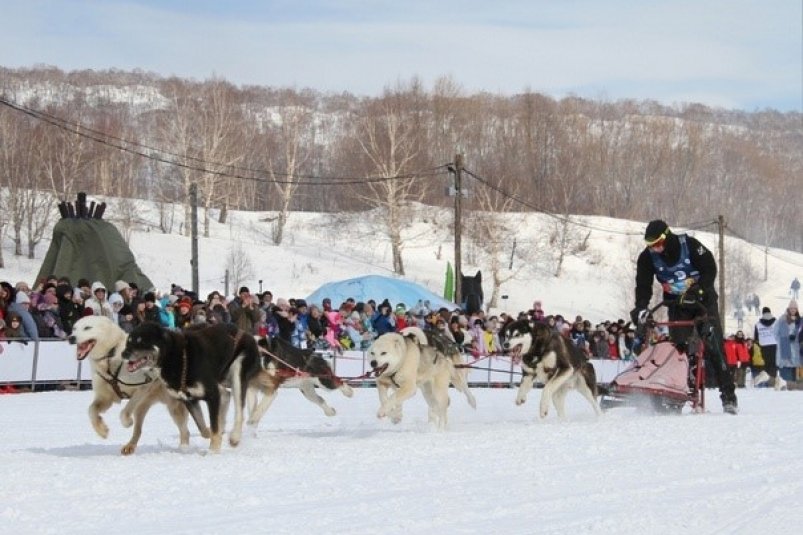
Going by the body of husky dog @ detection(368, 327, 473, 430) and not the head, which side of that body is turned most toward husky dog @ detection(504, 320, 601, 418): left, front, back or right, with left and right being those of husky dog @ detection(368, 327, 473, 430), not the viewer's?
back

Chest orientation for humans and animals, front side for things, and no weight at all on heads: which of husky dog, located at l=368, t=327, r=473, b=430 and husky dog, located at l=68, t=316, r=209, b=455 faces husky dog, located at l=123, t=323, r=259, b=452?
husky dog, located at l=368, t=327, r=473, b=430

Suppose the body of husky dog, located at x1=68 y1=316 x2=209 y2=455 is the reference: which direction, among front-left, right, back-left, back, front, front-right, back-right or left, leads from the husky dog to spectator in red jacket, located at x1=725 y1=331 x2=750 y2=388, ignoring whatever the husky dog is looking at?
back

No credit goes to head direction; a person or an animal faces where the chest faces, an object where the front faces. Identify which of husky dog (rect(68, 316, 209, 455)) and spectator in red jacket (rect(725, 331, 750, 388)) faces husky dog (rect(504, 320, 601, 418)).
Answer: the spectator in red jacket

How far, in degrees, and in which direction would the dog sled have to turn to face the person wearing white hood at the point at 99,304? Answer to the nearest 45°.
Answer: approximately 45° to its right

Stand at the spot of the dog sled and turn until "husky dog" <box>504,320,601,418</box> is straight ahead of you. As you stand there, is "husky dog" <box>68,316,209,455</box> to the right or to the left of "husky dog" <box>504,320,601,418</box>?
left

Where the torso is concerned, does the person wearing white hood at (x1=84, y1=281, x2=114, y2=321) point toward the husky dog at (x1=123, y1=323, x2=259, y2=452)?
yes

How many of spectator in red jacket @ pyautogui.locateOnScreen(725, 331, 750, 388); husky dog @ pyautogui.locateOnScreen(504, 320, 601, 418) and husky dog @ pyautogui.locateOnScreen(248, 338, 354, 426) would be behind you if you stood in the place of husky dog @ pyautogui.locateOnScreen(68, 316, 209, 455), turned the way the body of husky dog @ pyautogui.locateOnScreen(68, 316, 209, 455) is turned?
3

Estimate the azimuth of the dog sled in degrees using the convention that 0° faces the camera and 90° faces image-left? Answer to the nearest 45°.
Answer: approximately 45°

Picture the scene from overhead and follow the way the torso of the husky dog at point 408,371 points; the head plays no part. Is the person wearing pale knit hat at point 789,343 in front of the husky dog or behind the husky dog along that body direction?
behind

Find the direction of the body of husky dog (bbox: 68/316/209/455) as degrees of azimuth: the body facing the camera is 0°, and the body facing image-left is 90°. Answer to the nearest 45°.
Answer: approximately 45°

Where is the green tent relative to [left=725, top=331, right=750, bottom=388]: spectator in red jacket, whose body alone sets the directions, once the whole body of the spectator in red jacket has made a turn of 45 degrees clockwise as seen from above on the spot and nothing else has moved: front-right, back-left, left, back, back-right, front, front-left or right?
front-right

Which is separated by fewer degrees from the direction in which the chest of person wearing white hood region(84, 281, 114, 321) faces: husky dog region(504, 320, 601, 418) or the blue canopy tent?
the husky dog

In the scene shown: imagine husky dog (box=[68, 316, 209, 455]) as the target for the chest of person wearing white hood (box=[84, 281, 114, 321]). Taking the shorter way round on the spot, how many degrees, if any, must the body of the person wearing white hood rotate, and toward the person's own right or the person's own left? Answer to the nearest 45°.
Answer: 0° — they already face it

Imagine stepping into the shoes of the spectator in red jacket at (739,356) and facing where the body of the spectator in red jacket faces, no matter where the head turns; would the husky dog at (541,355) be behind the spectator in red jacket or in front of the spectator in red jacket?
in front

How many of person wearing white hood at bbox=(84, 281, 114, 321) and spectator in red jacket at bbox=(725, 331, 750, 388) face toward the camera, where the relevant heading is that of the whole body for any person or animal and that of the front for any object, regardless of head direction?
2

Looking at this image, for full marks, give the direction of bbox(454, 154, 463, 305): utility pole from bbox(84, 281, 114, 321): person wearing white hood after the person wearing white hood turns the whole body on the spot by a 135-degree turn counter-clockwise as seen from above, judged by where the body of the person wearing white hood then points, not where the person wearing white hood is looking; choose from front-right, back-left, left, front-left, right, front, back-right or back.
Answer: front

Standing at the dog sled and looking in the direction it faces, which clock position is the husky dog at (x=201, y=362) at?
The husky dog is roughly at 12 o'clock from the dog sled.
